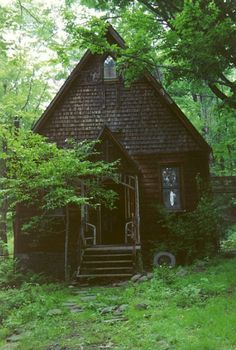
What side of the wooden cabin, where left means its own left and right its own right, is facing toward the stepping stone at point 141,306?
front

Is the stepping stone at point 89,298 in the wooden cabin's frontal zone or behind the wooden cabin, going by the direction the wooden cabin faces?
frontal zone

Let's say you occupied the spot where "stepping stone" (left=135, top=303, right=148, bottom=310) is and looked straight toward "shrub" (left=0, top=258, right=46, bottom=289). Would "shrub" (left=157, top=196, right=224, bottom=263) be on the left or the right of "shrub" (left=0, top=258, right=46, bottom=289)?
right

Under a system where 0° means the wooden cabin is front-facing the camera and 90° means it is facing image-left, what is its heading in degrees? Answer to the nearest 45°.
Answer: approximately 0°

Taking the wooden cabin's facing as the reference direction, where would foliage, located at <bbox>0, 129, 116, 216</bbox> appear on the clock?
The foliage is roughly at 1 o'clock from the wooden cabin.

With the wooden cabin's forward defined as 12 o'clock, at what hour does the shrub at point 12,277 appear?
The shrub is roughly at 2 o'clock from the wooden cabin.
